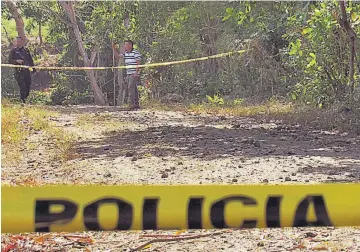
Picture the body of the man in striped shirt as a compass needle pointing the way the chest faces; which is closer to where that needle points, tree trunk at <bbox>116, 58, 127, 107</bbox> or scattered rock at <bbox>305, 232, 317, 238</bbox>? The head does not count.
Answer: the scattered rock

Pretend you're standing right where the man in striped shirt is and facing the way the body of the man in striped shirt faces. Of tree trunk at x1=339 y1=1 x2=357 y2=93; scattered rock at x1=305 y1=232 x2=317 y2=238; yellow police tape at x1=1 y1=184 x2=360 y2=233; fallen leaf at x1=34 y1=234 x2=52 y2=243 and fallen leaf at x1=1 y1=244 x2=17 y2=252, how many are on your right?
0

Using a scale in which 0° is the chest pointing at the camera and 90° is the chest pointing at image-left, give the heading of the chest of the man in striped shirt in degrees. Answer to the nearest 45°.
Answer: approximately 45°

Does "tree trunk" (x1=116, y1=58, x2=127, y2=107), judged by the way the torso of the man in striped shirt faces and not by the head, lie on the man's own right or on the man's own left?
on the man's own right

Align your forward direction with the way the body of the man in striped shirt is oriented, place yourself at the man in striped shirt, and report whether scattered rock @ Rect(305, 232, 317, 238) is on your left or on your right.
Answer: on your left

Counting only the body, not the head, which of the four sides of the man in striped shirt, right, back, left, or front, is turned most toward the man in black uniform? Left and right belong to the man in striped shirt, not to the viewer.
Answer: right

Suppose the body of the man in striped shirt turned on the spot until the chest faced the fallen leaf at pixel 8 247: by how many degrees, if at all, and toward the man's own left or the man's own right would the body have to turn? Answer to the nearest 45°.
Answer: approximately 45° to the man's own left

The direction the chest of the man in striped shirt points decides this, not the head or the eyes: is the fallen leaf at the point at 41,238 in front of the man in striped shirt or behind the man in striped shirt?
in front

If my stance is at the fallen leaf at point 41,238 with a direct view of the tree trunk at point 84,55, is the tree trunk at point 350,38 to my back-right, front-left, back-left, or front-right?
front-right

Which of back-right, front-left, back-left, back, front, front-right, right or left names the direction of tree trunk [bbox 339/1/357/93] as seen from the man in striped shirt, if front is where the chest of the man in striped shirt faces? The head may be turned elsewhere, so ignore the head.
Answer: left

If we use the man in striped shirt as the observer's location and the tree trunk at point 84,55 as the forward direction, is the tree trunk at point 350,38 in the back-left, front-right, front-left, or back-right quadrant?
back-right

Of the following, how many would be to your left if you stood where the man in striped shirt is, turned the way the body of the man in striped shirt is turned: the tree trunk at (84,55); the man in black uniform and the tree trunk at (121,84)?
0

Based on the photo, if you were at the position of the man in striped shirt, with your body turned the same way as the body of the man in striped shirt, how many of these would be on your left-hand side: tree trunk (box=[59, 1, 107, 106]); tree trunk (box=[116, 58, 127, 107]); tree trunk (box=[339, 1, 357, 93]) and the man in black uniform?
1
